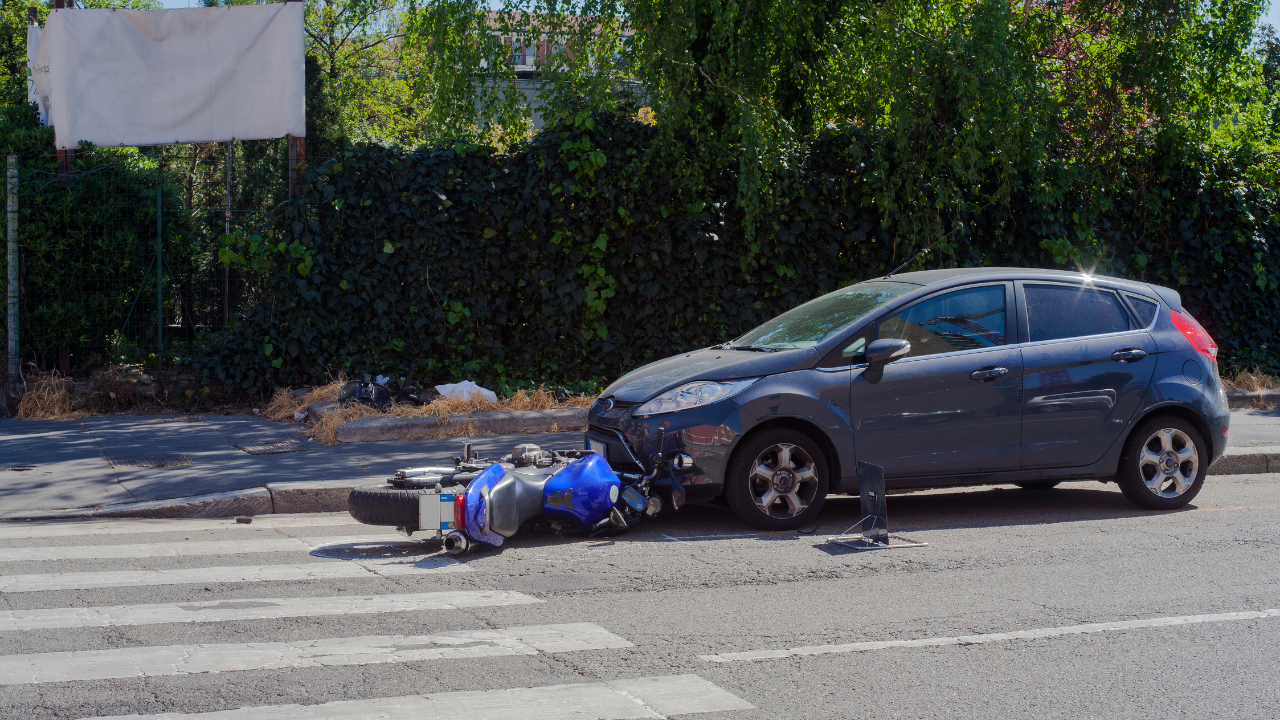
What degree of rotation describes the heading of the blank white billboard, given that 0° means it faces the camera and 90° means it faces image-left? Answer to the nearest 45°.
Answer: approximately 0°

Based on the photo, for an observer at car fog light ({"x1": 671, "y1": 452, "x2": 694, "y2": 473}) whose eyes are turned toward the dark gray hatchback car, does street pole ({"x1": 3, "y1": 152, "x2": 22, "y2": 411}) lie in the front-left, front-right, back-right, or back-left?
back-left

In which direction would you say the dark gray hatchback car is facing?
to the viewer's left

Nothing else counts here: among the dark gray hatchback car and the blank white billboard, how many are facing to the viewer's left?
1
